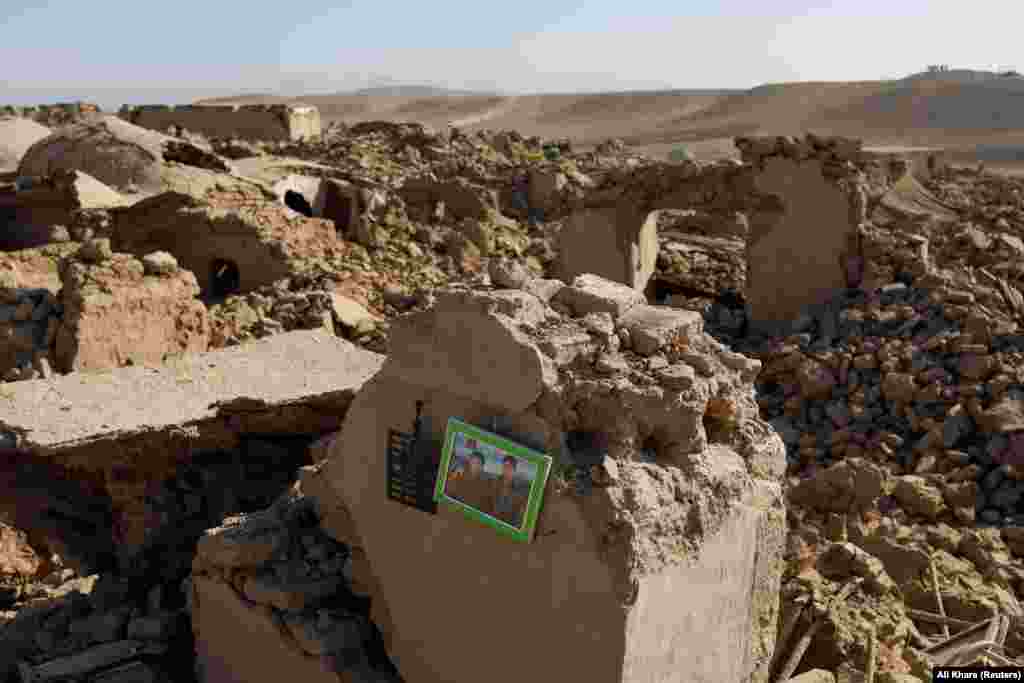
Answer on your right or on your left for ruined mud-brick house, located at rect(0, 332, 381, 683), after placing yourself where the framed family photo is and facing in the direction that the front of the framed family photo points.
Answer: on your right

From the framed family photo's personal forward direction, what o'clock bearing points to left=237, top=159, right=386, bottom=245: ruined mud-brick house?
The ruined mud-brick house is roughly at 4 o'clock from the framed family photo.

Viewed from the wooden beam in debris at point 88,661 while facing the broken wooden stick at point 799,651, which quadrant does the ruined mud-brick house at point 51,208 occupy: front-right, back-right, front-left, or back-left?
back-left

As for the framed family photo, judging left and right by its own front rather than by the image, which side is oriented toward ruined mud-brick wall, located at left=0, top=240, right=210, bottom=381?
right

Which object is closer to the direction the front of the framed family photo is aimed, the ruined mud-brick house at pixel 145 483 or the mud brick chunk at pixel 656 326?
the ruined mud-brick house

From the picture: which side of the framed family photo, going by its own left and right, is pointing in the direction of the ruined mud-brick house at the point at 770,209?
back

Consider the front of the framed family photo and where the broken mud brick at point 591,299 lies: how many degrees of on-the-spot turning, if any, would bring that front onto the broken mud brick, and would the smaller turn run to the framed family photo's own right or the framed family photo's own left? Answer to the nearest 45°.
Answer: approximately 180°

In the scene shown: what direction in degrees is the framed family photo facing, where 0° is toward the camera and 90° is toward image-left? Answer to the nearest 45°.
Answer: approximately 45°

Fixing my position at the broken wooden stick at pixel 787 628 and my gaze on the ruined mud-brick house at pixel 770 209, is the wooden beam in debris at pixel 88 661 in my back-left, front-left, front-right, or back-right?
back-left
